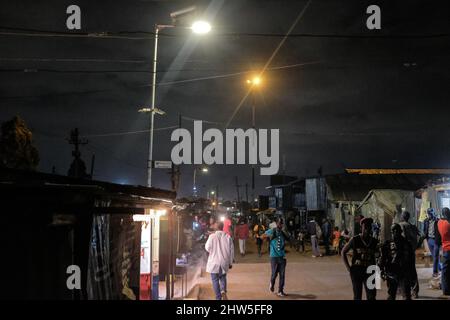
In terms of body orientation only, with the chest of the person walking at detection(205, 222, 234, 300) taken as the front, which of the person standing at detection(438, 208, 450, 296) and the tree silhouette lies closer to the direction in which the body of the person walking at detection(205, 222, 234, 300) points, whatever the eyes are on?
the tree silhouette

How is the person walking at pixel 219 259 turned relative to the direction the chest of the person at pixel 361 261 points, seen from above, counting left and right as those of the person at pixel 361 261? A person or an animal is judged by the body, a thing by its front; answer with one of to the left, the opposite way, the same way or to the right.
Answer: the opposite way

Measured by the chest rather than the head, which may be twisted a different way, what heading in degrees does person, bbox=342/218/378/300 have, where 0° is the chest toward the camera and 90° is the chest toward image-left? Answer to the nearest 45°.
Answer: approximately 0°

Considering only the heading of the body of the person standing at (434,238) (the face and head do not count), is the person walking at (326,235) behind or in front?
behind

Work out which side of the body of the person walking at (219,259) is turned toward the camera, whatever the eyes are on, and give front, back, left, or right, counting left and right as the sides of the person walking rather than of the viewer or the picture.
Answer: back

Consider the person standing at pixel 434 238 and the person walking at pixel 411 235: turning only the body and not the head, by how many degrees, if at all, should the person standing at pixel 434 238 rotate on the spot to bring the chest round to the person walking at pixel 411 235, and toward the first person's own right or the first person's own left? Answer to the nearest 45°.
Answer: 0° — they already face them
